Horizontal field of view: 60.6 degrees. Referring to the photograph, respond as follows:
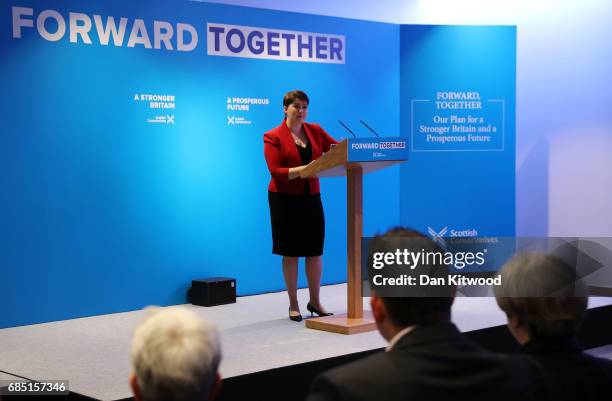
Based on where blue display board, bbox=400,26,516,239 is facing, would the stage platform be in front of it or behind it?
in front

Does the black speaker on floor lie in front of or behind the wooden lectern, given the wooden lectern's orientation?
behind

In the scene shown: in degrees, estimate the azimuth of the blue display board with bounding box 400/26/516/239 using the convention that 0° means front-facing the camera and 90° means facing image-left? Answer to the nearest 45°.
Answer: approximately 0°

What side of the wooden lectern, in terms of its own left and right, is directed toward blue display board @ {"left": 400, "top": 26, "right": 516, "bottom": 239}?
left

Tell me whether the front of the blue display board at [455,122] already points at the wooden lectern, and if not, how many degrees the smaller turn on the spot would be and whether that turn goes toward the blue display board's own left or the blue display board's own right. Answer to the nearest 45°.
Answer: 0° — it already faces it

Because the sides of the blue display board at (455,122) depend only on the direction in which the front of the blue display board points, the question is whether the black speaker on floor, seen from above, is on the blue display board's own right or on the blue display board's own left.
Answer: on the blue display board's own right

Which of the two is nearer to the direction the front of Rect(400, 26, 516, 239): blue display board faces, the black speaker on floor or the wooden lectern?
the wooden lectern

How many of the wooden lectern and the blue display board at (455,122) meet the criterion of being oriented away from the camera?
0
